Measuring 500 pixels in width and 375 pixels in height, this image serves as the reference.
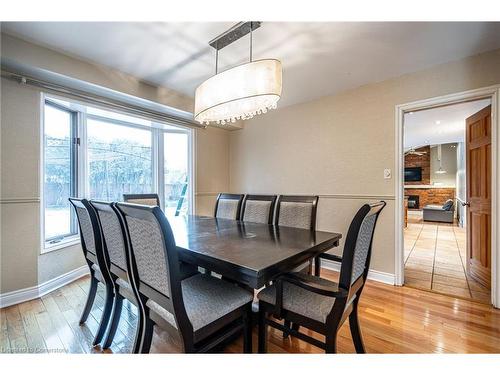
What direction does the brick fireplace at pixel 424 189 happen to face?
toward the camera

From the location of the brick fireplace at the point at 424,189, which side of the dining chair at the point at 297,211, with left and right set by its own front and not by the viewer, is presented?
back

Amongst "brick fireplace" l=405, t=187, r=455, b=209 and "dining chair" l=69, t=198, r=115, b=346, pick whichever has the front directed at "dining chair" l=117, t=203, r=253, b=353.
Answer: the brick fireplace

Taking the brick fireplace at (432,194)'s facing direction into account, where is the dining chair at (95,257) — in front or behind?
in front

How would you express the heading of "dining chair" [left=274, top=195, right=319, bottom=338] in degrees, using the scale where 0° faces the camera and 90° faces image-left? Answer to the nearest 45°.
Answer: approximately 45°

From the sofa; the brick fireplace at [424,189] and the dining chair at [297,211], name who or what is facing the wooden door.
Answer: the brick fireplace

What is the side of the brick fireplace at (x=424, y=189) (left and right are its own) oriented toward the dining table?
front

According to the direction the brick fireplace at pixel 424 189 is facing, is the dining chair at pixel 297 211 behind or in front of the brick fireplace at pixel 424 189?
in front

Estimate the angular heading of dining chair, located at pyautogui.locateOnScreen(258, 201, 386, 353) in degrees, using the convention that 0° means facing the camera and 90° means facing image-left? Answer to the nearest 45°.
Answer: approximately 135°

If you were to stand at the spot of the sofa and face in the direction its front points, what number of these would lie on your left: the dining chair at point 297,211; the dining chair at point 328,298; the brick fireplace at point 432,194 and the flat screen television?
2

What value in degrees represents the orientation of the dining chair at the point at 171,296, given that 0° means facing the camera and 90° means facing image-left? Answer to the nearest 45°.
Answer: approximately 225°

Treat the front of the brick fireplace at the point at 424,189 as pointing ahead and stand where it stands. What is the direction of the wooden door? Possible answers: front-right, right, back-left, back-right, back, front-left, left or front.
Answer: front

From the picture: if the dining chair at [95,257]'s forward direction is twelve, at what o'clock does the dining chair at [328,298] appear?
the dining chair at [328,298] is roughly at 3 o'clock from the dining chair at [95,257].

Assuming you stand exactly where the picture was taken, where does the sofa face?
facing to the left of the viewer

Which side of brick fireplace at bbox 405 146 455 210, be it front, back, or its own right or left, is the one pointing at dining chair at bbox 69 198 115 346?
front

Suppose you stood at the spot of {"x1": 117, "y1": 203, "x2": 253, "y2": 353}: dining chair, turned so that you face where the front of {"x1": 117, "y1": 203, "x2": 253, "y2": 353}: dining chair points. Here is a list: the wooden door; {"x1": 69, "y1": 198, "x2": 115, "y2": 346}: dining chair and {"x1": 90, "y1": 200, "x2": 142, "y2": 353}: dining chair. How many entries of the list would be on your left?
2
